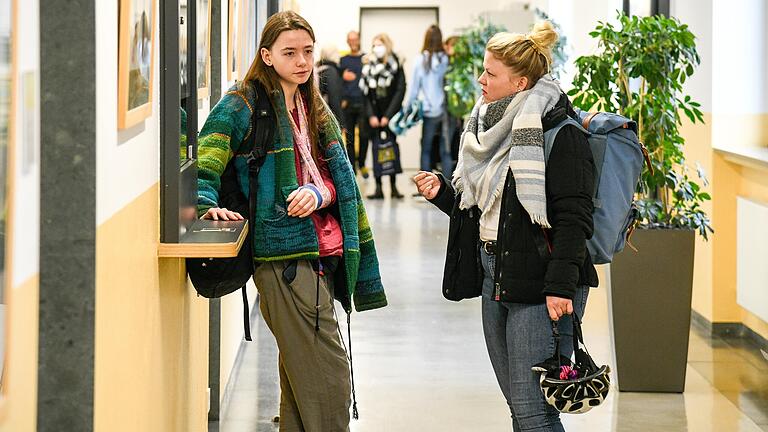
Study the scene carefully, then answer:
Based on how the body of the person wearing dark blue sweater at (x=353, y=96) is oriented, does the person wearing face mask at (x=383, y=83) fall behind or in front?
in front

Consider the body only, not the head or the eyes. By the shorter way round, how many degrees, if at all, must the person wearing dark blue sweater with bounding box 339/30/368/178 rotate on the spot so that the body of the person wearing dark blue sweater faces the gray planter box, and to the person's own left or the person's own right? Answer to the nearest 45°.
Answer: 0° — they already face it

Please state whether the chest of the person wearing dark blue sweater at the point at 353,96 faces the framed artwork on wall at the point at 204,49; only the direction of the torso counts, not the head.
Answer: yes

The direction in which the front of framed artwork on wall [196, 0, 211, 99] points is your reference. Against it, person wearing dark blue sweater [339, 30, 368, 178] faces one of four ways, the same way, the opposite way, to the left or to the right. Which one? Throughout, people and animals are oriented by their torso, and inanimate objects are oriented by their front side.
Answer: to the right

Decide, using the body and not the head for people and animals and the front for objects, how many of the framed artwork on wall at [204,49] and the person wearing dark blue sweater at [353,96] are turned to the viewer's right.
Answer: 1

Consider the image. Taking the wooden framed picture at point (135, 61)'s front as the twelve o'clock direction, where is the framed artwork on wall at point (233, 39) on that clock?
The framed artwork on wall is roughly at 8 o'clock from the wooden framed picture.

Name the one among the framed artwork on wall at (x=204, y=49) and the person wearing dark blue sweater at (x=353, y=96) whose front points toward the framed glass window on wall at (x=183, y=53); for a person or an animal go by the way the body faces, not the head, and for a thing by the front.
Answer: the person wearing dark blue sweater

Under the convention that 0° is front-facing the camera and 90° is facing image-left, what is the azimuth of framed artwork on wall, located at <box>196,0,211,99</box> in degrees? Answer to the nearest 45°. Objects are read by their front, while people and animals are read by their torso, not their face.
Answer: approximately 270°

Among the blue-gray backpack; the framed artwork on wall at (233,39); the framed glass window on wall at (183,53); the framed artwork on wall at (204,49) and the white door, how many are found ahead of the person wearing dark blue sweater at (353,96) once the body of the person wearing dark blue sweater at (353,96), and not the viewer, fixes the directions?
4

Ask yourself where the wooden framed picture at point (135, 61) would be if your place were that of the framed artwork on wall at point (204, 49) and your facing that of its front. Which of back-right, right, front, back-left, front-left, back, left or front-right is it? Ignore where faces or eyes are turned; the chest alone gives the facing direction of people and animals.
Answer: right
